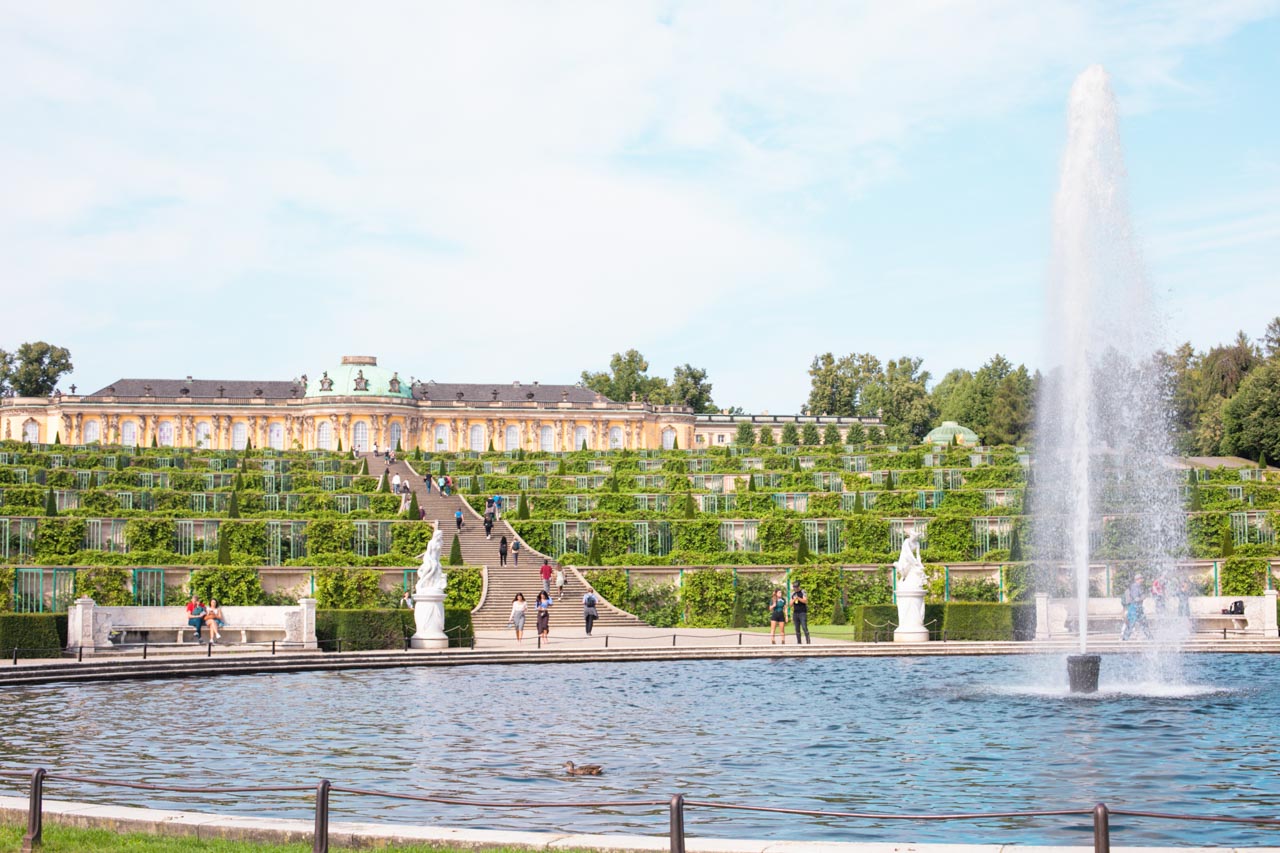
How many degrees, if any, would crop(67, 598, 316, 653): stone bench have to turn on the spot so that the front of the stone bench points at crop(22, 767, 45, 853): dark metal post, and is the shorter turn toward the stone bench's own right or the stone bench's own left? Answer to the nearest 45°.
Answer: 0° — it already faces it

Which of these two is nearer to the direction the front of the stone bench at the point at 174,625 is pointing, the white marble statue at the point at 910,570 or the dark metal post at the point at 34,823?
the dark metal post

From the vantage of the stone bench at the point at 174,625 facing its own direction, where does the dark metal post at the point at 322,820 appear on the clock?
The dark metal post is roughly at 12 o'clock from the stone bench.

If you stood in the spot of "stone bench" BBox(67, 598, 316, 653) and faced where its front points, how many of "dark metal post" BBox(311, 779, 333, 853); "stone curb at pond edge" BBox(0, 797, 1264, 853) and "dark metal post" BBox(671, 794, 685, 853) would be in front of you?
3

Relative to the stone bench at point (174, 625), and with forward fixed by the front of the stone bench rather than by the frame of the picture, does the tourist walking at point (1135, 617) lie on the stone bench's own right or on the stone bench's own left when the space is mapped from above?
on the stone bench's own left

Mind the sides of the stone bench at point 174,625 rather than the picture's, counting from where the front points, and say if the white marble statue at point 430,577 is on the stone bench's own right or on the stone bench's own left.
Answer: on the stone bench's own left

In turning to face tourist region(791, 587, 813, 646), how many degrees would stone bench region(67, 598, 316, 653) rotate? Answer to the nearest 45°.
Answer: approximately 90° to its left

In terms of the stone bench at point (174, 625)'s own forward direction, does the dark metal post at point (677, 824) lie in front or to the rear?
in front

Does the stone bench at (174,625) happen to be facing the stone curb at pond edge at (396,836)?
yes

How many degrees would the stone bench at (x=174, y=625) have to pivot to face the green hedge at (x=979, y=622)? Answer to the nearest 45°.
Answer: approximately 90° to its left

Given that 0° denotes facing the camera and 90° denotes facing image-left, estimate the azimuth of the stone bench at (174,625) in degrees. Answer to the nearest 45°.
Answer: approximately 0°
